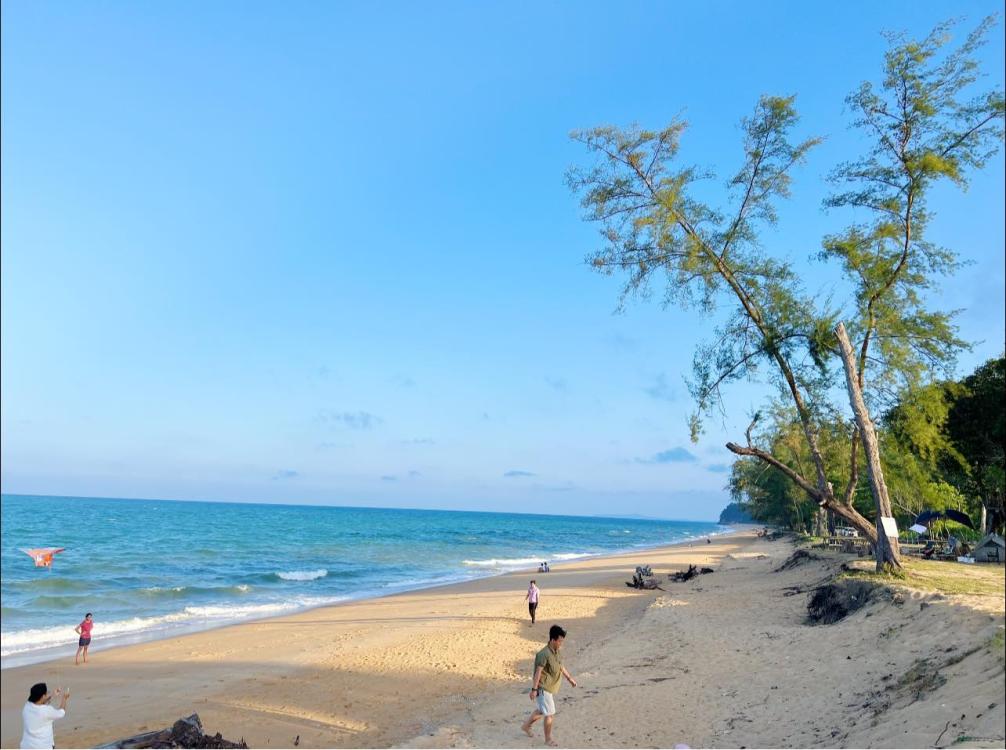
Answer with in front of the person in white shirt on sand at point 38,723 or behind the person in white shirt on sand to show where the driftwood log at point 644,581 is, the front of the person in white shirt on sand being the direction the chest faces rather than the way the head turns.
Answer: in front

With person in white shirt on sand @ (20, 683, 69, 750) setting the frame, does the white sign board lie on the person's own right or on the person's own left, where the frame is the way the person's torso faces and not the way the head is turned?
on the person's own right

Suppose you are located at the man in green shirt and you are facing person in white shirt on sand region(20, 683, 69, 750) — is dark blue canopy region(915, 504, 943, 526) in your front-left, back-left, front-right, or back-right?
back-right

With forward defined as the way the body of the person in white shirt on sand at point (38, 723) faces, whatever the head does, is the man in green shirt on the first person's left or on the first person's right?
on the first person's right

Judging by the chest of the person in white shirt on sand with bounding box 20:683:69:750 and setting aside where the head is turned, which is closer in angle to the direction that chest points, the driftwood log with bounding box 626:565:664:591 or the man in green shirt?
the driftwood log

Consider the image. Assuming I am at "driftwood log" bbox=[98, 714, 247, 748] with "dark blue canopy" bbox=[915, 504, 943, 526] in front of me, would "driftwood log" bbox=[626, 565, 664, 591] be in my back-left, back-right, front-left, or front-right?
front-left

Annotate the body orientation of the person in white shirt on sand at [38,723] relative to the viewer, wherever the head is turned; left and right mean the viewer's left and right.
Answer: facing away from the viewer and to the right of the viewer

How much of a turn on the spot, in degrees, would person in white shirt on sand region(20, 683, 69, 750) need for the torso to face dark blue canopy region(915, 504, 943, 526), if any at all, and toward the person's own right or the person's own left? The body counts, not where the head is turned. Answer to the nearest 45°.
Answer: approximately 45° to the person's own right
